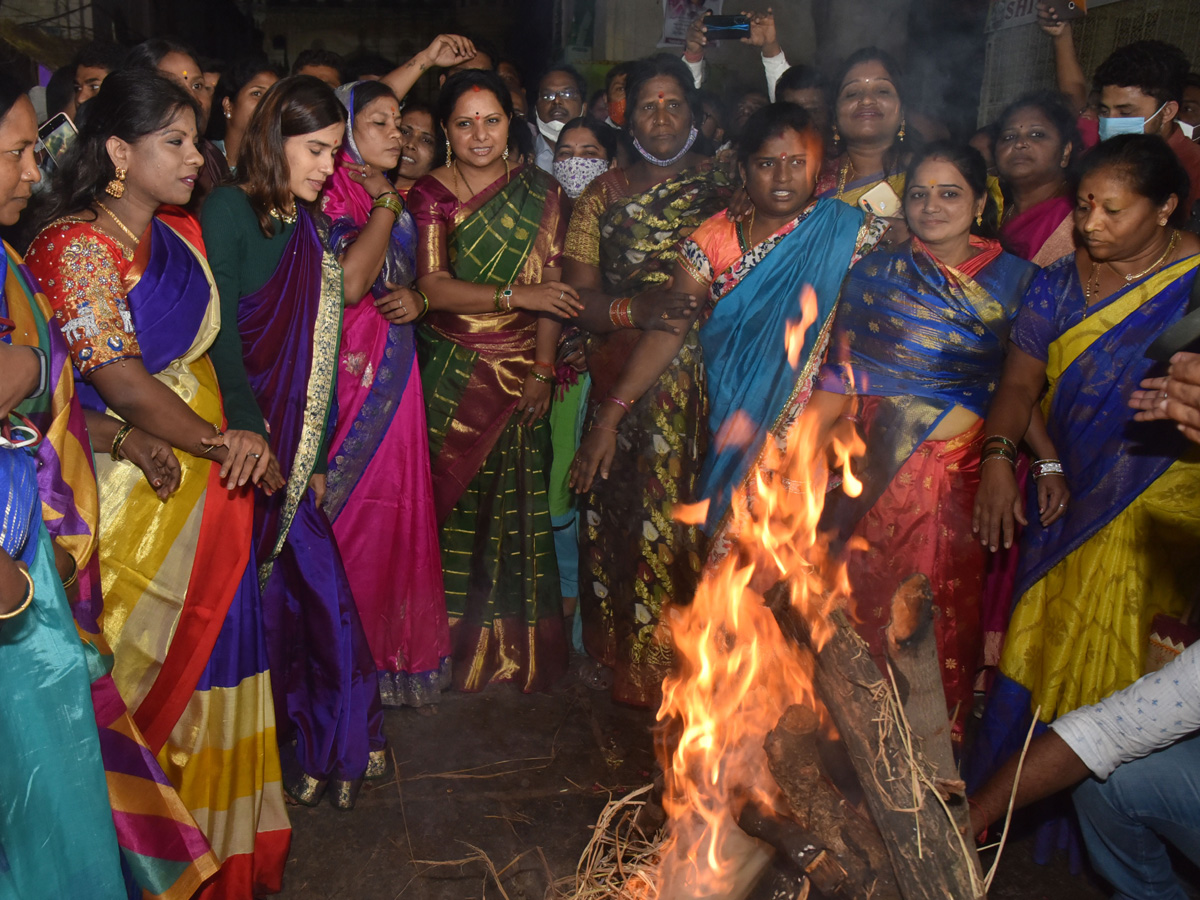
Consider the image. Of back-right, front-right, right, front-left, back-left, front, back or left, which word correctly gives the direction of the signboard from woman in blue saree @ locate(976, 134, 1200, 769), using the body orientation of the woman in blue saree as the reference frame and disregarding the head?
back-right

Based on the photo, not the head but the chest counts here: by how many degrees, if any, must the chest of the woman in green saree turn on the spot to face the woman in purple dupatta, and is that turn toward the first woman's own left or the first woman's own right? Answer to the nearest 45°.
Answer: approximately 45° to the first woman's own right

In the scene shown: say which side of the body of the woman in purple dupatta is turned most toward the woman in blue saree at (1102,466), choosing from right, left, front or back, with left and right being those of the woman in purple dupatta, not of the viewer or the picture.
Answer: front

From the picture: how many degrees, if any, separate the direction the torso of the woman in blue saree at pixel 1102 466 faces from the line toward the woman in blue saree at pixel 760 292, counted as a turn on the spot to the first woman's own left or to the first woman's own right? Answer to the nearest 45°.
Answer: approximately 45° to the first woman's own right

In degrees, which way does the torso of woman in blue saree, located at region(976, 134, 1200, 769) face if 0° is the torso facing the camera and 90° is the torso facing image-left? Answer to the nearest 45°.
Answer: approximately 45°

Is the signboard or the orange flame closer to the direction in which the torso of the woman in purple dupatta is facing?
the orange flame

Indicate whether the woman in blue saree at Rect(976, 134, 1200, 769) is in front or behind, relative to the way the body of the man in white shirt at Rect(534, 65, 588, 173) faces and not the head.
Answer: in front

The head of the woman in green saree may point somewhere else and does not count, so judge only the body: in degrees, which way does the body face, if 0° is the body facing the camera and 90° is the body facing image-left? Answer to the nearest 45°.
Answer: approximately 0°

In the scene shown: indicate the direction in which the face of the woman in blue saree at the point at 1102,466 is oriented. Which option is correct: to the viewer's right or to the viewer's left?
to the viewer's left

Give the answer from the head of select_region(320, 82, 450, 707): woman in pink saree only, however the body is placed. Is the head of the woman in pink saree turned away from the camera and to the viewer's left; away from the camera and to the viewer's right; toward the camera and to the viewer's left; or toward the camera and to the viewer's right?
toward the camera and to the viewer's right

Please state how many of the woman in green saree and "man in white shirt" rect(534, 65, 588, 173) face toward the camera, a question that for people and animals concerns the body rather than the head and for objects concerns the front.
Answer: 2

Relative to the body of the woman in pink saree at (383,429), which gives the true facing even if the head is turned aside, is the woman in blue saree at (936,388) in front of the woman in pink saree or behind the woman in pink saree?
in front
